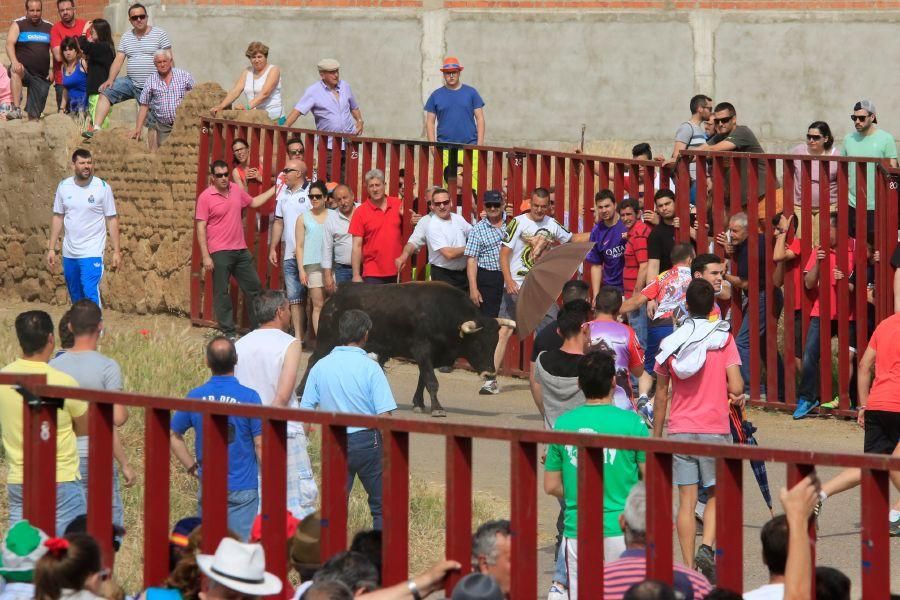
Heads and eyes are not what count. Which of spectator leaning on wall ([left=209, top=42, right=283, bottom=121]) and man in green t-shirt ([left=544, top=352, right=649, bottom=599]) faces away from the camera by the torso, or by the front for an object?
the man in green t-shirt

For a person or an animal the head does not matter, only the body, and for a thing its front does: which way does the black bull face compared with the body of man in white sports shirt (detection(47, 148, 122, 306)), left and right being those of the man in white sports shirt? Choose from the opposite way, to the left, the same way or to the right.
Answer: to the left

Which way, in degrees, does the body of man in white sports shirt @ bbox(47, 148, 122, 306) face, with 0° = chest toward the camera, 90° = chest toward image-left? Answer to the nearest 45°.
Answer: approximately 0°

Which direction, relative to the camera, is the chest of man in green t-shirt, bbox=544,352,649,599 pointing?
away from the camera

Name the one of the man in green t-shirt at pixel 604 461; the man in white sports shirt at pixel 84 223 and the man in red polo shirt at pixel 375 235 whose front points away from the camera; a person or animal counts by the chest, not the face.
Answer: the man in green t-shirt

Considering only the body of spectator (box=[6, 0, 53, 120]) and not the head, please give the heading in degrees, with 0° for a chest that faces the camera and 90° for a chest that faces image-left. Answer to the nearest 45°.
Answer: approximately 0°

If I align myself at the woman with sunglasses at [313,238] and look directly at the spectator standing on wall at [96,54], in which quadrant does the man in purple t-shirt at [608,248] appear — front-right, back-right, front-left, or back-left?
back-right

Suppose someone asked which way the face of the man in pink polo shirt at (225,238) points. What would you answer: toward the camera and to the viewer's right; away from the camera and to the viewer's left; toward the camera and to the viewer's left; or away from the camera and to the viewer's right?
toward the camera and to the viewer's right

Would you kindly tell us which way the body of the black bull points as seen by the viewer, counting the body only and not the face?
to the viewer's right

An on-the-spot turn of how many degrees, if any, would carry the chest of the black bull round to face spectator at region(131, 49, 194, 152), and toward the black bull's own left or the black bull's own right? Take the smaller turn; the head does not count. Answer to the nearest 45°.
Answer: approximately 135° to the black bull's own left
